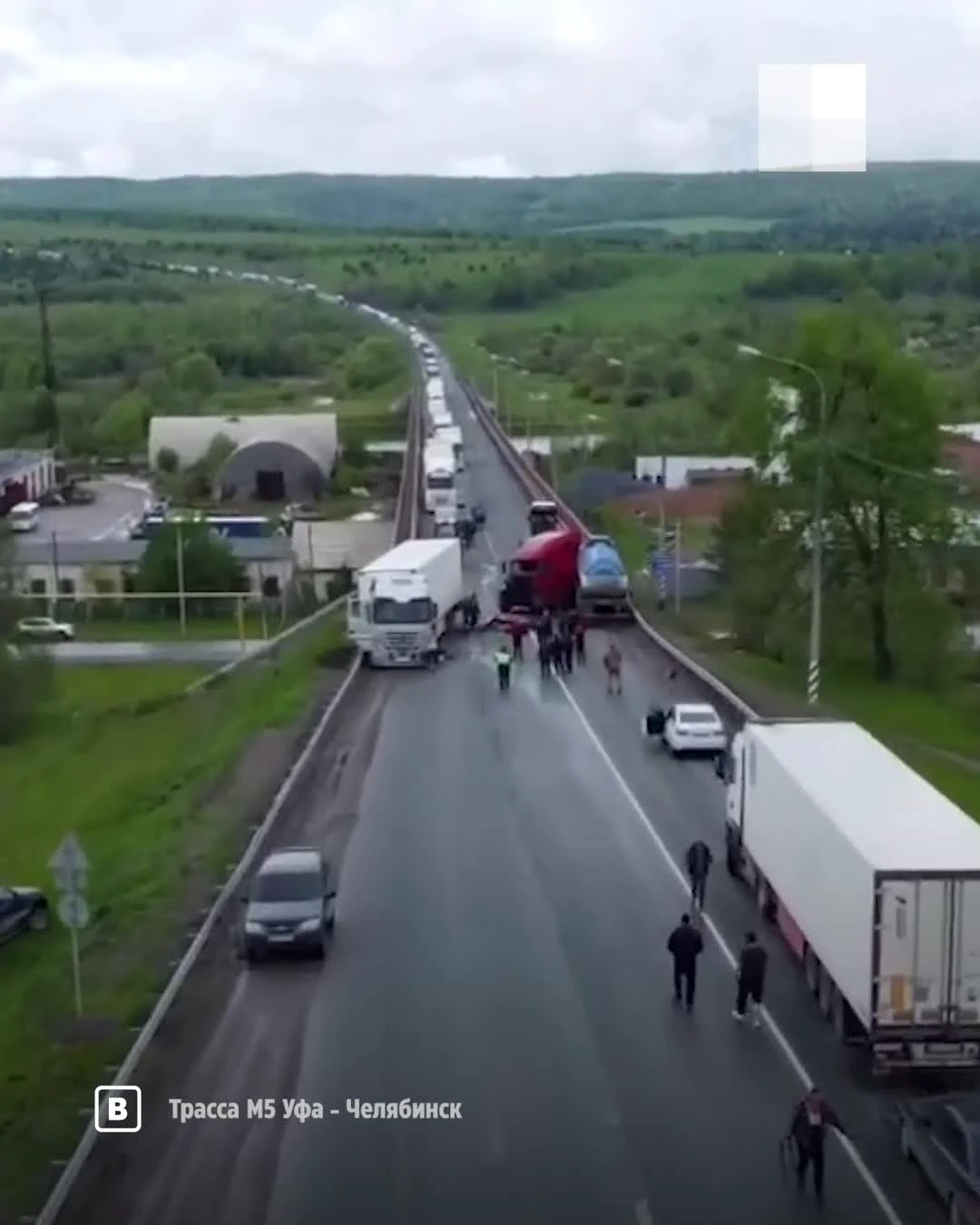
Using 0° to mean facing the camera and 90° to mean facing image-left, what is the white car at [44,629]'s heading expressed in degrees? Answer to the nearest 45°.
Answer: approximately 270°

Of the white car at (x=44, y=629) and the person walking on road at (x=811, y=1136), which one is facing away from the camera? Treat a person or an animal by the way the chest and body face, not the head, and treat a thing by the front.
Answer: the person walking on road

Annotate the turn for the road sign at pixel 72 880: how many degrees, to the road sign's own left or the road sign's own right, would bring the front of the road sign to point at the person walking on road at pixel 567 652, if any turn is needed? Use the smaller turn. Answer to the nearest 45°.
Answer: approximately 45° to the road sign's own right

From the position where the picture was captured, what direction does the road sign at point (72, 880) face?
facing away from the viewer

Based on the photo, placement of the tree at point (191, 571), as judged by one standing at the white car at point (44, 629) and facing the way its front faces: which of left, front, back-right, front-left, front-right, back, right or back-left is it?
front-left

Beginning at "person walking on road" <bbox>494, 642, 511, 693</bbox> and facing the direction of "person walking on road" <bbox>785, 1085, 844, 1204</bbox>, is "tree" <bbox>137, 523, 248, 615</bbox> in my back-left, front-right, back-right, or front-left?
back-right

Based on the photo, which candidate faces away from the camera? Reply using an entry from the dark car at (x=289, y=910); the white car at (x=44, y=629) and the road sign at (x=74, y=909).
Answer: the road sign

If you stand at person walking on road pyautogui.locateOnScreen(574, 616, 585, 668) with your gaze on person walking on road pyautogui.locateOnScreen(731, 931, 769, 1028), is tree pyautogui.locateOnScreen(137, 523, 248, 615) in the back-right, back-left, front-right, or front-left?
back-right

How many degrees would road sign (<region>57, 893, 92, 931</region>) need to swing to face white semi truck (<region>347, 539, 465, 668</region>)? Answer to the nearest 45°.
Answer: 0° — it already faces it

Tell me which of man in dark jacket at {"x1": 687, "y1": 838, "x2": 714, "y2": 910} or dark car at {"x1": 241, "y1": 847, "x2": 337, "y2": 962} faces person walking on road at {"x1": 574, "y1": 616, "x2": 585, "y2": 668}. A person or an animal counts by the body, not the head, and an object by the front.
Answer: the man in dark jacket

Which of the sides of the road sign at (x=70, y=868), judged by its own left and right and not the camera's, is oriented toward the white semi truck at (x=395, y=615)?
front

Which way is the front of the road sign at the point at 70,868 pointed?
away from the camera

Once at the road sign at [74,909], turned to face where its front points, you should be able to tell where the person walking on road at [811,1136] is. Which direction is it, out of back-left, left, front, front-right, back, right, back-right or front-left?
back-right

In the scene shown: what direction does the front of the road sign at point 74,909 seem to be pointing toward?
away from the camera
